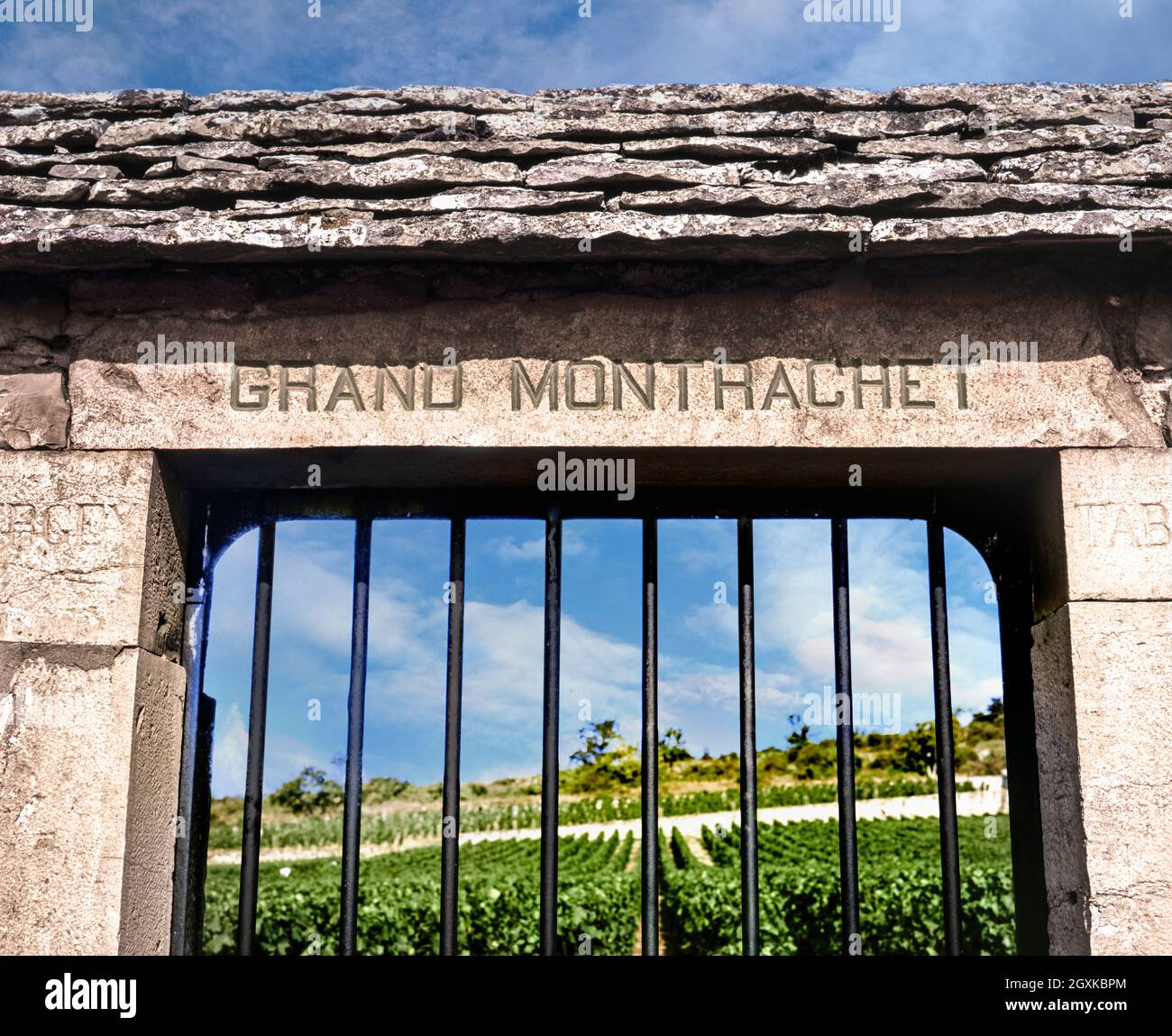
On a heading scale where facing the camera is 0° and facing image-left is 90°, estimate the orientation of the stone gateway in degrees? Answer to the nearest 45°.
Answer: approximately 0°
